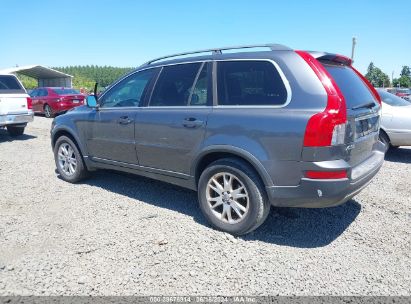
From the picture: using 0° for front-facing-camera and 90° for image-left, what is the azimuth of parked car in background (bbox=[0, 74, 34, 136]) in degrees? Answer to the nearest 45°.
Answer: approximately 180°

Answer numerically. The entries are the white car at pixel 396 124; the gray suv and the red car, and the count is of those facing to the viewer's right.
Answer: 0

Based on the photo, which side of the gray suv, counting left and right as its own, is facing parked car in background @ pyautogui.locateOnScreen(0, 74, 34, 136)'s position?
front

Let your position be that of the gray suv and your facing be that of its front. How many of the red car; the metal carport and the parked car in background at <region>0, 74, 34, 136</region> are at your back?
0

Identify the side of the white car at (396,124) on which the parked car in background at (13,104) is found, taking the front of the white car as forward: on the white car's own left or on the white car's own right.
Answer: on the white car's own left

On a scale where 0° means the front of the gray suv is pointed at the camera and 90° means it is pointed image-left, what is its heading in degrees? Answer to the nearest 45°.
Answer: approximately 135°

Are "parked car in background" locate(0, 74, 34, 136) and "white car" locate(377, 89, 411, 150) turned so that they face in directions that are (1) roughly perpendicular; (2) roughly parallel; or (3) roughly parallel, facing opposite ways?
roughly parallel

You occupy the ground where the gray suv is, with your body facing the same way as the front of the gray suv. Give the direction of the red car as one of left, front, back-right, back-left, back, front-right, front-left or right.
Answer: front

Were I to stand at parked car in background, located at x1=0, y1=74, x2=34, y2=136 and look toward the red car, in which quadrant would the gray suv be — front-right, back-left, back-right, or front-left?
back-right

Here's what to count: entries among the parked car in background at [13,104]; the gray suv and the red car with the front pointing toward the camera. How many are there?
0

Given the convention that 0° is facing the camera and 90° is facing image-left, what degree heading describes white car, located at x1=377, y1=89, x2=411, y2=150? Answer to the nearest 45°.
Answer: approximately 135°

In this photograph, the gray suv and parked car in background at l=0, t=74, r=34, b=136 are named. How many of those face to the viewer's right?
0

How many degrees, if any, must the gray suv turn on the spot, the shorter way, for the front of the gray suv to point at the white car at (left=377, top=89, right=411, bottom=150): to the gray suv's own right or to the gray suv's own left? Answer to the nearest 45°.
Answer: approximately 90° to the gray suv's own right

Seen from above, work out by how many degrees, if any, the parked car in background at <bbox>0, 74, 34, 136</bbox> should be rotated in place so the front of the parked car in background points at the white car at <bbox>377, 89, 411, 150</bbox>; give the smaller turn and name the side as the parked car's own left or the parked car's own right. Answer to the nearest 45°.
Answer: approximately 135° to the parked car's own right

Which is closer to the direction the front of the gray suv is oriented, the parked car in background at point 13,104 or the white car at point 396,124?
the parked car in background

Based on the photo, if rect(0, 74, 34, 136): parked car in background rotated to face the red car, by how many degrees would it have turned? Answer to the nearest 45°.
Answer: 0° — it already faces it

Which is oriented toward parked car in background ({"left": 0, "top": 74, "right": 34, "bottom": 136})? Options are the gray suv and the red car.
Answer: the gray suv
